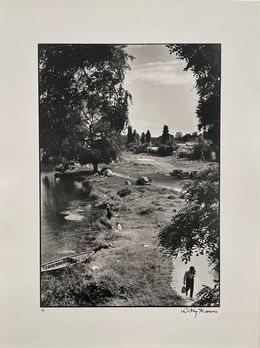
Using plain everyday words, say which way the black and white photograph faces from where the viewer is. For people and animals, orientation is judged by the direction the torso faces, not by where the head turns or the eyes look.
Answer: facing the viewer
